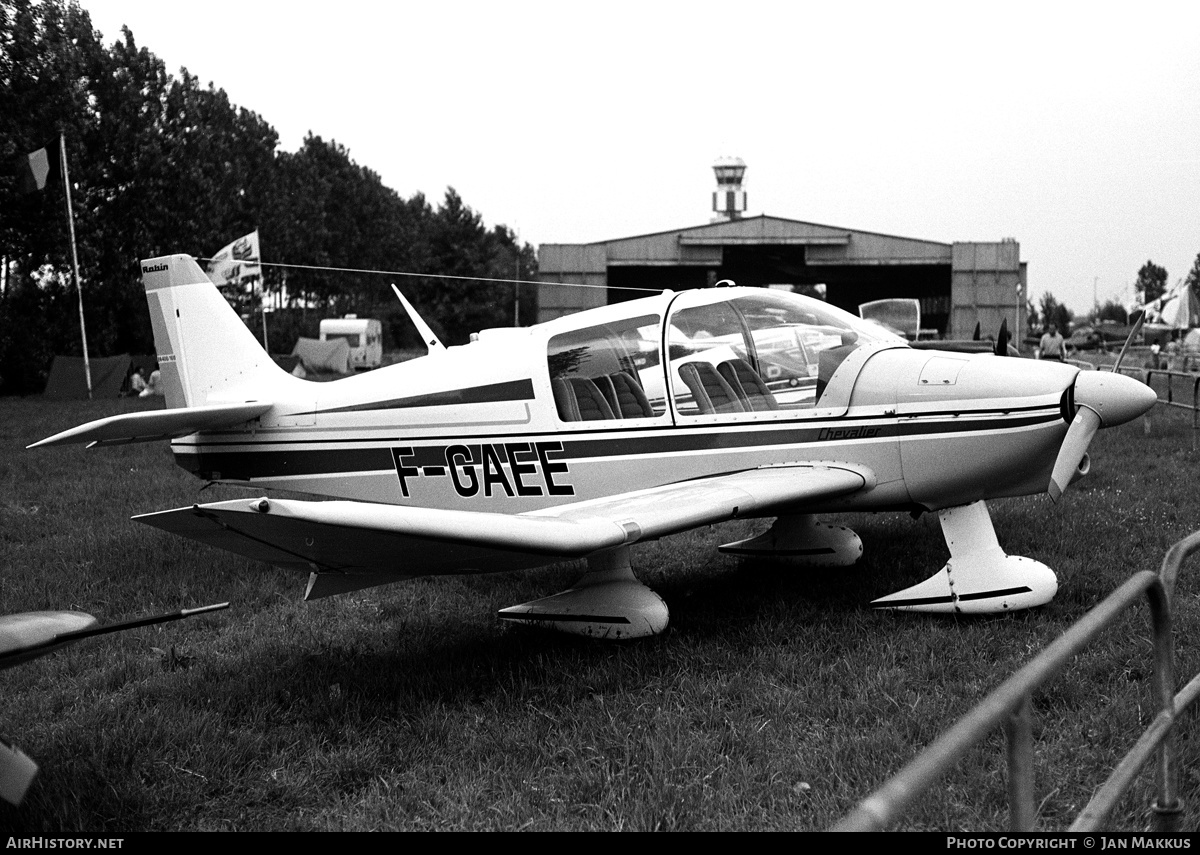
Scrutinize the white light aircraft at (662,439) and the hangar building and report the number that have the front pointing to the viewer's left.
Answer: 0

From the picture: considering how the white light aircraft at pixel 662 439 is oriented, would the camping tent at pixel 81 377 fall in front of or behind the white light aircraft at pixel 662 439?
behind

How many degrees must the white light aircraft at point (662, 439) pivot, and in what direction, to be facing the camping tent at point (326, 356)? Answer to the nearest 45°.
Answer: approximately 135° to its left

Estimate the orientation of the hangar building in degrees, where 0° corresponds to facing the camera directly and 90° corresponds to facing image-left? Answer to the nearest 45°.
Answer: approximately 0°

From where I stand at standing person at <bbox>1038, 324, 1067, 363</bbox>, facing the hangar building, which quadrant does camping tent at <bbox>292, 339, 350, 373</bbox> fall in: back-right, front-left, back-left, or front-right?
front-left

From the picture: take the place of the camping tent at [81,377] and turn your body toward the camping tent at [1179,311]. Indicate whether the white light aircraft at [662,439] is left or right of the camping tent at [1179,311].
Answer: right

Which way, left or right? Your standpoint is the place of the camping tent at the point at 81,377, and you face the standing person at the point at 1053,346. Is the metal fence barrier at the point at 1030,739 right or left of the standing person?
right

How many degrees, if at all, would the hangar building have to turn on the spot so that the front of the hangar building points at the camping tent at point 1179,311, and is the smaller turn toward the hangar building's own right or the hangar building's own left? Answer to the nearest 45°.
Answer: approximately 45° to the hangar building's own left

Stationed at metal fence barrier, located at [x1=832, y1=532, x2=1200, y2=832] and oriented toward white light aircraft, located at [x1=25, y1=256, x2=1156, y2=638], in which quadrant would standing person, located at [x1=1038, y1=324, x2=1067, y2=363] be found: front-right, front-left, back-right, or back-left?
front-right

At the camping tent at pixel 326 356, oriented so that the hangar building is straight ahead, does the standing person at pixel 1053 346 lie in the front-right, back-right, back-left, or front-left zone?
front-right

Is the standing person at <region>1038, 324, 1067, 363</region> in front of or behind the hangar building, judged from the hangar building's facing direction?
in front

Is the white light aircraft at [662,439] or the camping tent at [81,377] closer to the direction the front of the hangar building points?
the white light aircraft

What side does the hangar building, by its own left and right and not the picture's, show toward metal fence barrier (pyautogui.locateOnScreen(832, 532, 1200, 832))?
front

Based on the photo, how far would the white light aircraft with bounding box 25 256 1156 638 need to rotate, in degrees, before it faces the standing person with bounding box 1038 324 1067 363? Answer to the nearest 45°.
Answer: approximately 90° to its left

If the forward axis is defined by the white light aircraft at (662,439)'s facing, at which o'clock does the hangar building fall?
The hangar building is roughly at 8 o'clock from the white light aircraft.

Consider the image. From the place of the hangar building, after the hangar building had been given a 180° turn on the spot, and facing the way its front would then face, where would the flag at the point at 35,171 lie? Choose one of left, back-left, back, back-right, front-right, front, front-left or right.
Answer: back-left

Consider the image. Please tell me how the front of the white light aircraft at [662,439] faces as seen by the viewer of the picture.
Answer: facing the viewer and to the right of the viewer
